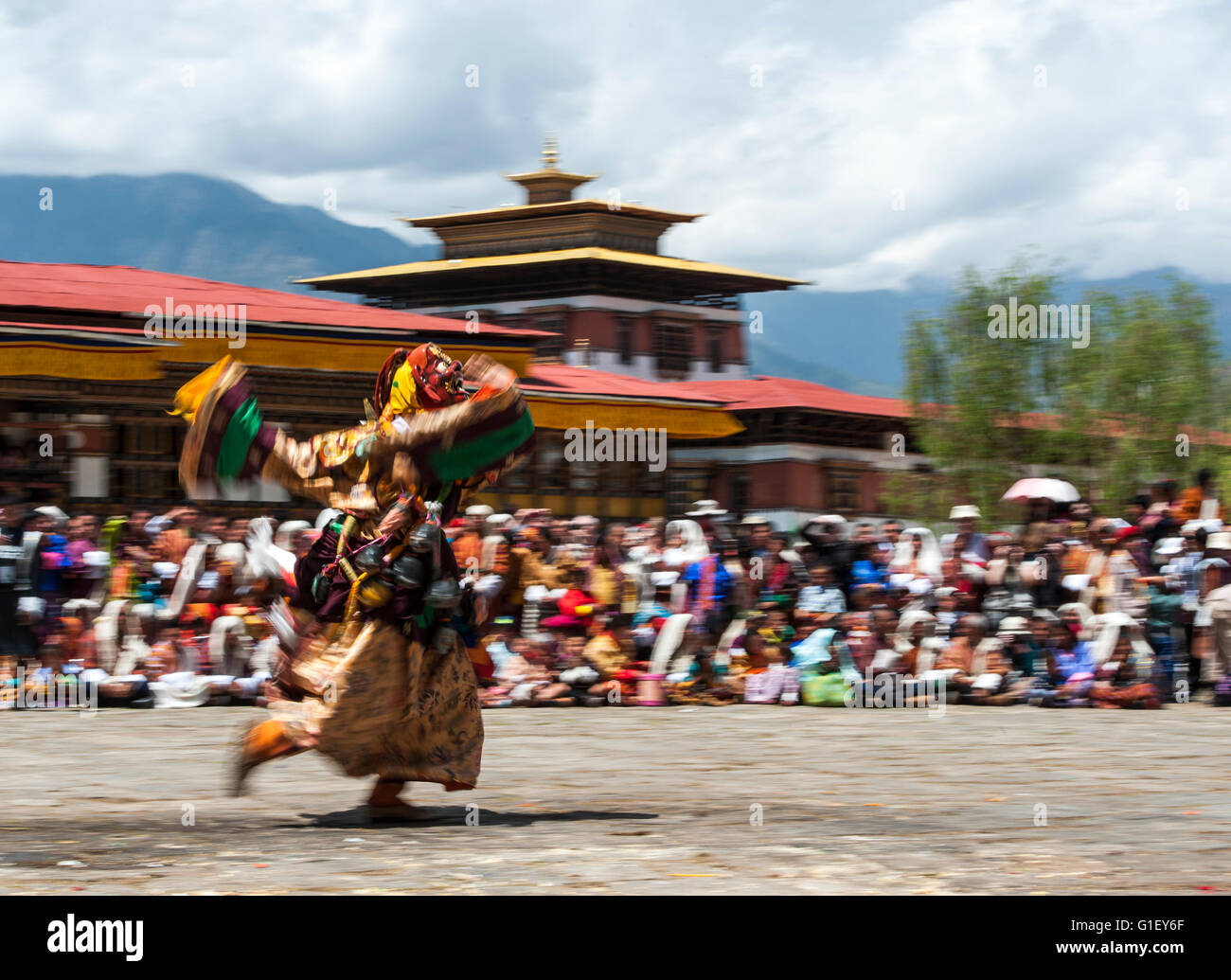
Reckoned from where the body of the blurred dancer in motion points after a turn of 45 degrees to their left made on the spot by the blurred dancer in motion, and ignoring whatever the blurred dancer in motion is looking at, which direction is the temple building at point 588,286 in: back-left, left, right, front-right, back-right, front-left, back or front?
front-left

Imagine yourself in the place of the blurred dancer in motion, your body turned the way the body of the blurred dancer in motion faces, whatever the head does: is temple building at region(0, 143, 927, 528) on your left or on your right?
on your left

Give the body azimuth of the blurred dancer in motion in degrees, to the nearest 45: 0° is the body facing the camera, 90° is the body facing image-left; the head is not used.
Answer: approximately 270°

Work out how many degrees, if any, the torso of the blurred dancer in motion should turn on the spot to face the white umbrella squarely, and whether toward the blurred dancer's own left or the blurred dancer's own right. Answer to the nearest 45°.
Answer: approximately 45° to the blurred dancer's own left

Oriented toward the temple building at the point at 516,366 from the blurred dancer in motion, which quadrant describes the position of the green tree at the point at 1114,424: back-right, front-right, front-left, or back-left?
front-right

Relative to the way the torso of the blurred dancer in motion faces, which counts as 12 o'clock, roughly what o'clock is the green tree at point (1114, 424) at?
The green tree is roughly at 10 o'clock from the blurred dancer in motion.
